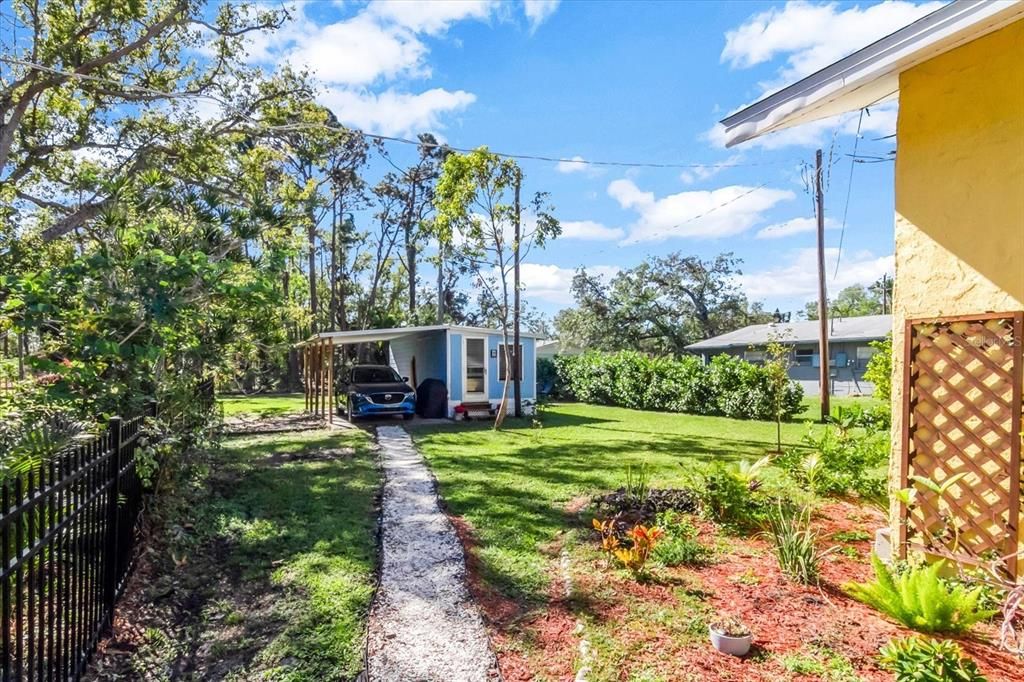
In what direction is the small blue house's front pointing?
toward the camera

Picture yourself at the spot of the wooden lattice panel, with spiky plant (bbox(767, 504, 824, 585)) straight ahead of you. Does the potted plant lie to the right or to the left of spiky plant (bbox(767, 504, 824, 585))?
left

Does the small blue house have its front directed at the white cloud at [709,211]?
no

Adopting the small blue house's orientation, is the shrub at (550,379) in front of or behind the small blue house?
behind

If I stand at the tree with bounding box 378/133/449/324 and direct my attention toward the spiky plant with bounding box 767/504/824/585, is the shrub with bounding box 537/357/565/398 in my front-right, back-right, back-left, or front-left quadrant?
front-left

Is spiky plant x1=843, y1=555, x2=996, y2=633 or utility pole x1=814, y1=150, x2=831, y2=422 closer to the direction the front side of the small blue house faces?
the spiky plant

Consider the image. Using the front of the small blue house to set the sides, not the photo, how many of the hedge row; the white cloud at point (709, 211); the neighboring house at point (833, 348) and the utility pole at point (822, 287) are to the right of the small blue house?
0

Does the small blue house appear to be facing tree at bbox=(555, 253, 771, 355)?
no

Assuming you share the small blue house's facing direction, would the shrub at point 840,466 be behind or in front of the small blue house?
in front

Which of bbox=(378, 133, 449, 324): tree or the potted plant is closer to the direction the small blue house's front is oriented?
the potted plant

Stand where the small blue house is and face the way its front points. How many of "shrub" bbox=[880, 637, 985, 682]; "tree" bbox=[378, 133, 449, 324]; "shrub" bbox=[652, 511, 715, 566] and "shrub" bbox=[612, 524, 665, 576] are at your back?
1

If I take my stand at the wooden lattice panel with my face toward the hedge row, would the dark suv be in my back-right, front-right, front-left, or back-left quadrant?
front-left

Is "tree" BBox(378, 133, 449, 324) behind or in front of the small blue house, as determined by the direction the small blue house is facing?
behind

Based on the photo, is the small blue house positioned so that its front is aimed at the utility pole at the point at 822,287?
no

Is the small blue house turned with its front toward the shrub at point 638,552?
yes

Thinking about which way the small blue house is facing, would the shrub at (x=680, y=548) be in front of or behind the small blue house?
in front

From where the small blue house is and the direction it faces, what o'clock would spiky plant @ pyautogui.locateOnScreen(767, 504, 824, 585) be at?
The spiky plant is roughly at 12 o'clock from the small blue house.

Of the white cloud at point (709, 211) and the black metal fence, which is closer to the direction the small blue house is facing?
the black metal fence
